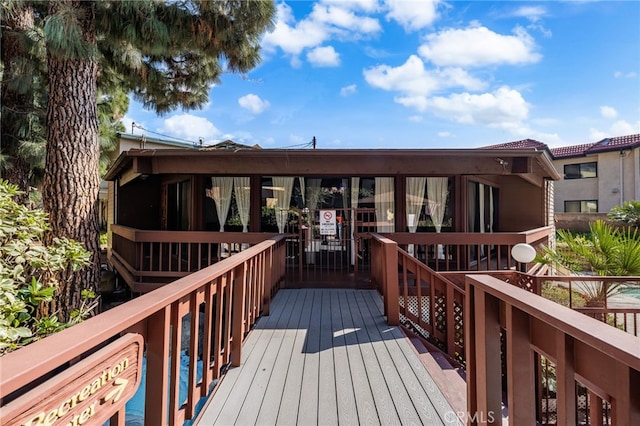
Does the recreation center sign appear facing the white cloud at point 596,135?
no

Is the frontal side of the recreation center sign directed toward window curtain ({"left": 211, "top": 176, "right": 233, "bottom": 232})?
no

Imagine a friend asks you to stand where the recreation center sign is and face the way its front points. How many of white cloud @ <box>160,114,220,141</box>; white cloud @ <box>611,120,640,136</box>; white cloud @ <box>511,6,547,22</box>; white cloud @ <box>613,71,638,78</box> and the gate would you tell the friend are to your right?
0

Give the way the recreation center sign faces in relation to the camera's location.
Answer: facing the viewer and to the right of the viewer

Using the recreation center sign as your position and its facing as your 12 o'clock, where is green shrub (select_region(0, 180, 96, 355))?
The green shrub is roughly at 7 o'clock from the recreation center sign.

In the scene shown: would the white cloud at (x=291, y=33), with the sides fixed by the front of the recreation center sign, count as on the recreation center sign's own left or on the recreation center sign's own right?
on the recreation center sign's own left

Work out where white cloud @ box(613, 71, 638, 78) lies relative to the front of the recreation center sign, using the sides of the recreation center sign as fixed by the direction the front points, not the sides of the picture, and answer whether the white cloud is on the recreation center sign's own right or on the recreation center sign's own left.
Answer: on the recreation center sign's own left

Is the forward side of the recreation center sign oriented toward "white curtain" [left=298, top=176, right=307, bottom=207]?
no

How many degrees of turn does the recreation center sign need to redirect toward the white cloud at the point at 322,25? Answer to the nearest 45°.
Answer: approximately 90° to its left

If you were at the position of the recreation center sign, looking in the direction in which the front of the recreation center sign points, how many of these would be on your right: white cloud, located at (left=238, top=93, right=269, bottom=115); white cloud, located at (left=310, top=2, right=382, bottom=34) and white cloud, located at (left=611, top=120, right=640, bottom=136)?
0

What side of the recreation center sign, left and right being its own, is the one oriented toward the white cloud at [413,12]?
left

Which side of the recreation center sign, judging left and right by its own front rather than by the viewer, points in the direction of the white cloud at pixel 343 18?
left

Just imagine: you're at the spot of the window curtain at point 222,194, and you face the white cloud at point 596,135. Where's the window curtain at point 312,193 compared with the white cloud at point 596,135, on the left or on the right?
right

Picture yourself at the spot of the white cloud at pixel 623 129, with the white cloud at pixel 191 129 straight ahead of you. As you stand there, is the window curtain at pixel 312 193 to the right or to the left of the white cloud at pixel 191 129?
left

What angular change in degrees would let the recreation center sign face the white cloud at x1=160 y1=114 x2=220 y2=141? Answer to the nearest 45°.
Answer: approximately 135° to its left
